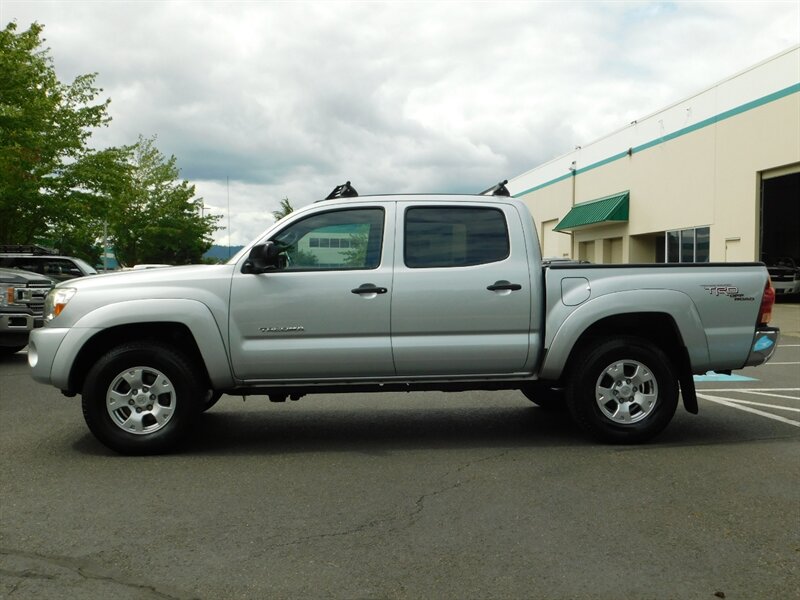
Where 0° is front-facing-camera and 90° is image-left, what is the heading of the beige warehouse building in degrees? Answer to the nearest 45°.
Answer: approximately 45°

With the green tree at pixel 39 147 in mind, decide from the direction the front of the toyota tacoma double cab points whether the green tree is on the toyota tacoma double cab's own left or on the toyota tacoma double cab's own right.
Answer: on the toyota tacoma double cab's own right

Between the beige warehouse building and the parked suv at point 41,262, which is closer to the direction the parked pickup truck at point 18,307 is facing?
the beige warehouse building

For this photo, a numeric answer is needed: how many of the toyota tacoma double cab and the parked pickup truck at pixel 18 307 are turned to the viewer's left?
1

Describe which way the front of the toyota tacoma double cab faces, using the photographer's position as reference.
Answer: facing to the left of the viewer

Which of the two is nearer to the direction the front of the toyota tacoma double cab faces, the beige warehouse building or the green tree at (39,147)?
the green tree

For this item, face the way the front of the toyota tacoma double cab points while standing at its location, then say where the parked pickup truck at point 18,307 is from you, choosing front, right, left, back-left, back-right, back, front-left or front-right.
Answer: front-right

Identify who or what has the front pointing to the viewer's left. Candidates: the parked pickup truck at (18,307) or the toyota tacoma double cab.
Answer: the toyota tacoma double cab

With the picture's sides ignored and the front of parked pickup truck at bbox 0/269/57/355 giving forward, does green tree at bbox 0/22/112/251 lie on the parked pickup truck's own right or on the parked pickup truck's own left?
on the parked pickup truck's own left
